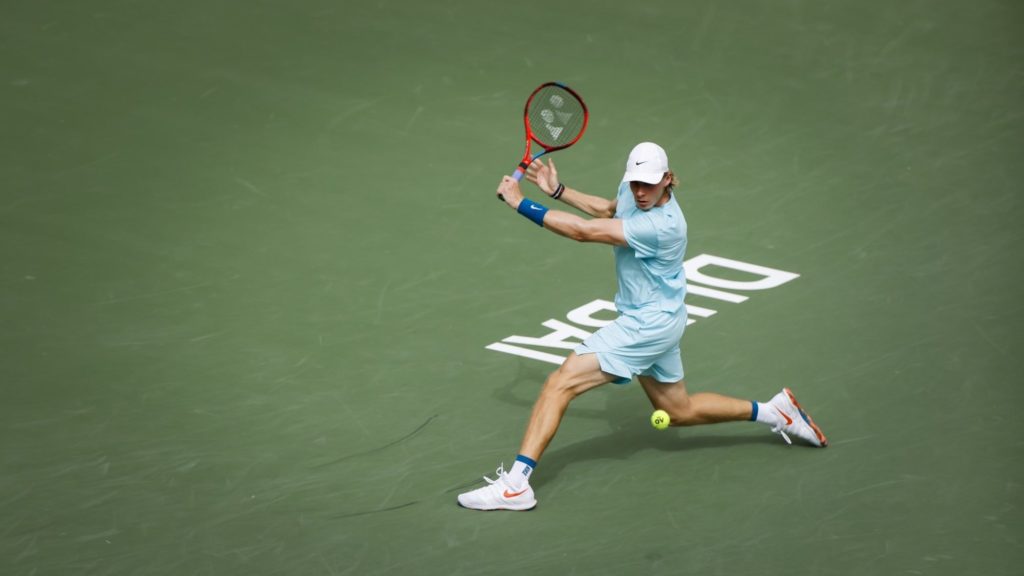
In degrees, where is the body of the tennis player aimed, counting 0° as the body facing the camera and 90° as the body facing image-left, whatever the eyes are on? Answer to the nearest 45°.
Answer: approximately 90°
